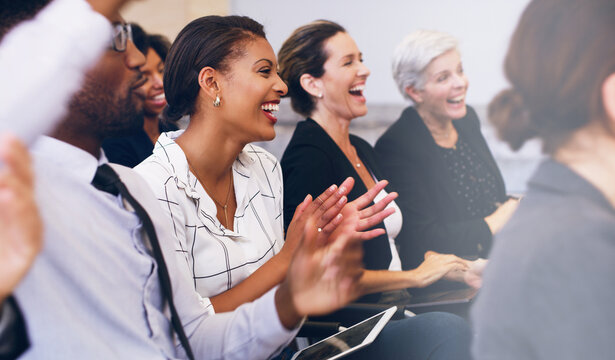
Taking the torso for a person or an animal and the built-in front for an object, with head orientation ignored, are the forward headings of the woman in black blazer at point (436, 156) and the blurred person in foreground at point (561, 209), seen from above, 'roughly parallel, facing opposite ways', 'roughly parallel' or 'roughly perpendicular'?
roughly perpendicular

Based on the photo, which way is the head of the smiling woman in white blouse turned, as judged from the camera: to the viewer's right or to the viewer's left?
to the viewer's right
